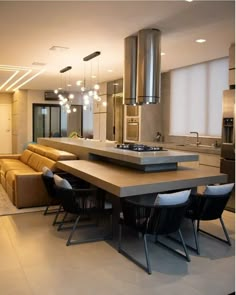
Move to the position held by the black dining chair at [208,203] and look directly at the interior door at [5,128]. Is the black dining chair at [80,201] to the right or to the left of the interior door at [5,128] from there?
left
